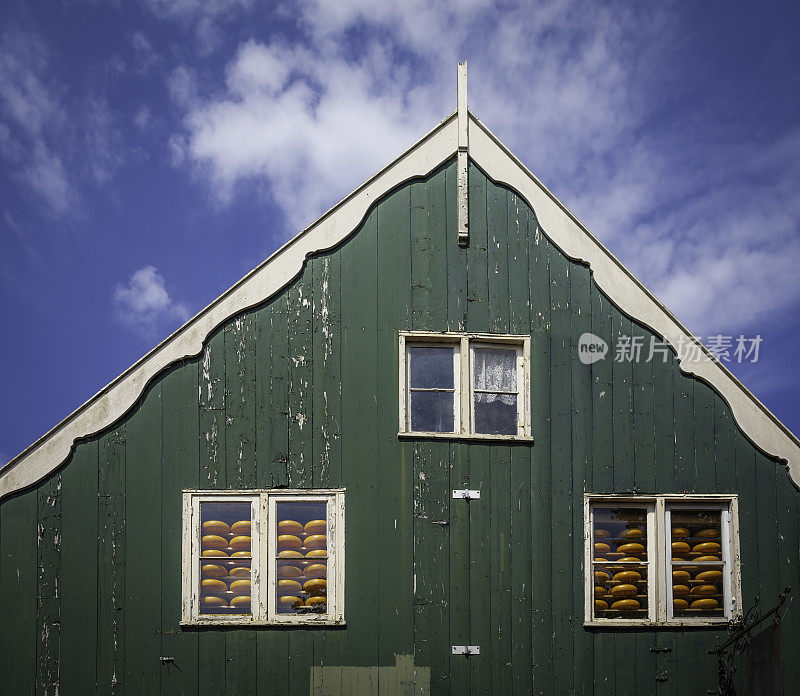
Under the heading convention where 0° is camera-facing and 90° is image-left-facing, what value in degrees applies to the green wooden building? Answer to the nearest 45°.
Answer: approximately 0°
